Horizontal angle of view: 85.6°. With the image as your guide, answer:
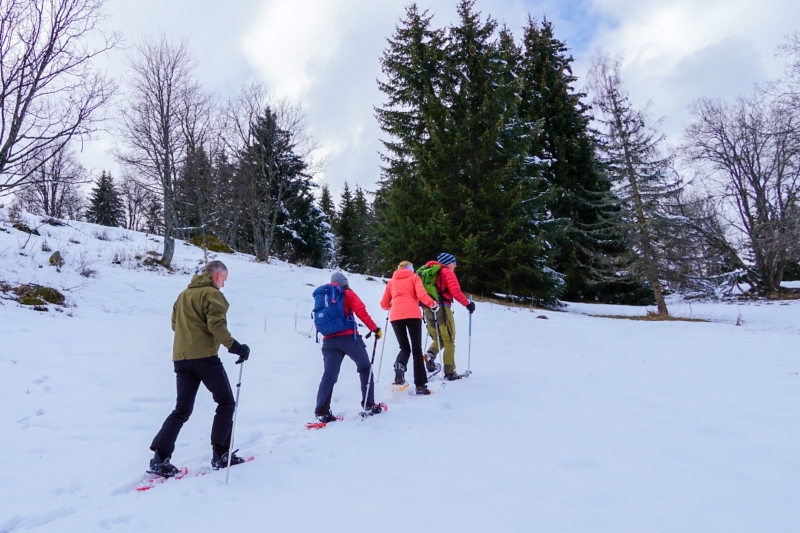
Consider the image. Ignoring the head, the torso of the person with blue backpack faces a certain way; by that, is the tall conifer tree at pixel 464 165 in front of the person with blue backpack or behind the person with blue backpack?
in front

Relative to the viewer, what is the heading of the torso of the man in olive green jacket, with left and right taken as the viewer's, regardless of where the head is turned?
facing away from the viewer and to the right of the viewer

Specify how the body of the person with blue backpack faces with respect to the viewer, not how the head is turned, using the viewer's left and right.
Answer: facing away from the viewer and to the right of the viewer

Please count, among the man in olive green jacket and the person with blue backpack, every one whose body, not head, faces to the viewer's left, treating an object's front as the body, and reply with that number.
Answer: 0

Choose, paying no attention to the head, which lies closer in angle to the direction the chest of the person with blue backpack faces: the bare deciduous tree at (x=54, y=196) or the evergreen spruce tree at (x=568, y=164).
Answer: the evergreen spruce tree

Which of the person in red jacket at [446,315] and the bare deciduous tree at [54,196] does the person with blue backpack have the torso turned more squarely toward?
the person in red jacket

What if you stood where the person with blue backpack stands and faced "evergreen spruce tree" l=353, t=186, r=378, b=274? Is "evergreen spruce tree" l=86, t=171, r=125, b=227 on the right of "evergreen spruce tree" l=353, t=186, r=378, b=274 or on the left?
left

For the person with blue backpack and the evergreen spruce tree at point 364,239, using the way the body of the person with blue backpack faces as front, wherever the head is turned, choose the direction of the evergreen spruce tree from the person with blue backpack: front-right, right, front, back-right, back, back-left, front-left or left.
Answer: front-left

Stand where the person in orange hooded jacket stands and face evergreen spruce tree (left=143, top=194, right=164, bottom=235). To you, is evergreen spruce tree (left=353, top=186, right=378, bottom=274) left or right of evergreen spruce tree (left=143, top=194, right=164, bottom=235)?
right

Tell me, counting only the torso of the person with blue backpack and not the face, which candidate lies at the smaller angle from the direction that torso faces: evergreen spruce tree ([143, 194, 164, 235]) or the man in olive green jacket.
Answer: the evergreen spruce tree

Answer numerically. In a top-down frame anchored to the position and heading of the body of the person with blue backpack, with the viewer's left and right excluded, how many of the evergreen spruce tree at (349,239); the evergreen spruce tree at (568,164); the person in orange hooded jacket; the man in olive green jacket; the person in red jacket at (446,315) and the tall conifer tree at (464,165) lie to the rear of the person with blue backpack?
1

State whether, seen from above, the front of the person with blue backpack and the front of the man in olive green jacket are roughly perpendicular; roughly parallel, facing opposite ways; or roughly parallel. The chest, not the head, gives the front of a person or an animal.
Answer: roughly parallel

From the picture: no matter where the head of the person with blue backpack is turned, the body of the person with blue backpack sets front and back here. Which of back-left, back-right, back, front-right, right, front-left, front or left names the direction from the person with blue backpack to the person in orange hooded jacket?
front

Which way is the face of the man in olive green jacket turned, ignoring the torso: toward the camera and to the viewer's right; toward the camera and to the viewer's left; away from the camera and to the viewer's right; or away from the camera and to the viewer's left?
away from the camera and to the viewer's right

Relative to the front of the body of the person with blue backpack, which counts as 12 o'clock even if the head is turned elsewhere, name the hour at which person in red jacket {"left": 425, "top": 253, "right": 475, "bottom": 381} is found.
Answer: The person in red jacket is roughly at 12 o'clock from the person with blue backpack.

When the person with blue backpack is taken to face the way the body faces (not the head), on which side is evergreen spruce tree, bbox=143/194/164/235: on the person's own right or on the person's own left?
on the person's own left

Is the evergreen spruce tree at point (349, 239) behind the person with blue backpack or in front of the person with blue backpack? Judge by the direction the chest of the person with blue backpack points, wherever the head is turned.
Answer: in front

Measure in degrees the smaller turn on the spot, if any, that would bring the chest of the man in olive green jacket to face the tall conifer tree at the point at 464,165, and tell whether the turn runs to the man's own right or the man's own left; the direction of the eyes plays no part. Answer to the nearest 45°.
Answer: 0° — they already face it
